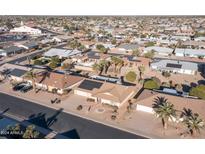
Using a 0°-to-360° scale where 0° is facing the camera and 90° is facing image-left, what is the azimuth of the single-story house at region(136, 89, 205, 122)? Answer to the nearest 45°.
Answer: approximately 45°
